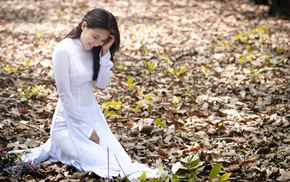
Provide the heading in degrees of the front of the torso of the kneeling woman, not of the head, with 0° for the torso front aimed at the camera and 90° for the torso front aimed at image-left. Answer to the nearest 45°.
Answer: approximately 315°

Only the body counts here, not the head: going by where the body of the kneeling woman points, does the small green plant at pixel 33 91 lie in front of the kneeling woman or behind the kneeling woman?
behind

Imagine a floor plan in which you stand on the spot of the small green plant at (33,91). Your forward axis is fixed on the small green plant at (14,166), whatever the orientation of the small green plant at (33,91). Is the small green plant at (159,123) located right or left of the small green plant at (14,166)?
left

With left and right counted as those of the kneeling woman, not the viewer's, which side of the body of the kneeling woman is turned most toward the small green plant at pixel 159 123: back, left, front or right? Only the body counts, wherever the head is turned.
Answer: left

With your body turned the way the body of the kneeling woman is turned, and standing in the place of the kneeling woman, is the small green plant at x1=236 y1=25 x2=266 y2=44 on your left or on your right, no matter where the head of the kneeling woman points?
on your left

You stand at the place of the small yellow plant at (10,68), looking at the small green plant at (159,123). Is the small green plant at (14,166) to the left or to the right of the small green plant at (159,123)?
right

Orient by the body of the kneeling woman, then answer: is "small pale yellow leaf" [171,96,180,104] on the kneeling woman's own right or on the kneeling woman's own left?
on the kneeling woman's own left

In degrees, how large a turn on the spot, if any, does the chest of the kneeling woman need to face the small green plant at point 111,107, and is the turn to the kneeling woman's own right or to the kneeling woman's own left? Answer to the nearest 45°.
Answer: approximately 135° to the kneeling woman's own left

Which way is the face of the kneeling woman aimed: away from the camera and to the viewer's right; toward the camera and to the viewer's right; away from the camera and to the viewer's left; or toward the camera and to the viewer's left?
toward the camera and to the viewer's right
